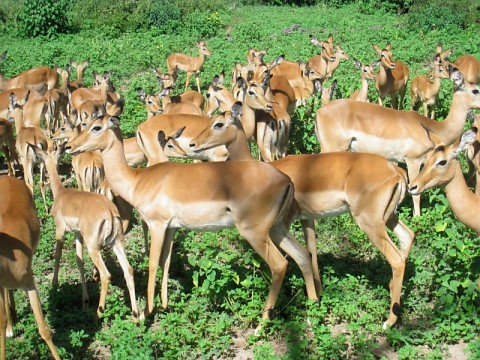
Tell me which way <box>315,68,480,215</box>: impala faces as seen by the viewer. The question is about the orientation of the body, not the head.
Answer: to the viewer's right

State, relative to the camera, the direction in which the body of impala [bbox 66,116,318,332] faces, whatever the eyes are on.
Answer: to the viewer's left

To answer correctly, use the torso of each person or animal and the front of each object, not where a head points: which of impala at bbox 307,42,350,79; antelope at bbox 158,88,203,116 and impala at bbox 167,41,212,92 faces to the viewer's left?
the antelope

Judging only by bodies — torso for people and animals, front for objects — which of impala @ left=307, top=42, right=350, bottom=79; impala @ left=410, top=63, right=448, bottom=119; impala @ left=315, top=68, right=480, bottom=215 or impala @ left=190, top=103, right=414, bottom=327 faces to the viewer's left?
impala @ left=190, top=103, right=414, bottom=327

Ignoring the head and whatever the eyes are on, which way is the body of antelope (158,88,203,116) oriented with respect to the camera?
to the viewer's left

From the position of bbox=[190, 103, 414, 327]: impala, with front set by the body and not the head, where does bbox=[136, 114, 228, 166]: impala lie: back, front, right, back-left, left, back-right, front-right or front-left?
front-right

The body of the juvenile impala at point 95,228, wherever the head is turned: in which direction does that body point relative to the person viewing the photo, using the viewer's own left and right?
facing away from the viewer and to the left of the viewer

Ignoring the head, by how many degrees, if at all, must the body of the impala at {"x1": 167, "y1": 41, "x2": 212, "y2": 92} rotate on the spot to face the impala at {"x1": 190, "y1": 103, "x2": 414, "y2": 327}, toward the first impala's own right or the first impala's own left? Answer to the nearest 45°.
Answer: approximately 90° to the first impala's own right

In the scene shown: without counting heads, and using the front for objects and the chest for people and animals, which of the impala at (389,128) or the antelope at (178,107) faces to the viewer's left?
the antelope

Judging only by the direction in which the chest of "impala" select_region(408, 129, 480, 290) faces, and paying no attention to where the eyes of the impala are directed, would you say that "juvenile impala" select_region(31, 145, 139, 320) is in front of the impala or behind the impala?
in front

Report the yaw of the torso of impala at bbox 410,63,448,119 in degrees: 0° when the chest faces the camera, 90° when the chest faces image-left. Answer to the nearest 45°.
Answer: approximately 315°

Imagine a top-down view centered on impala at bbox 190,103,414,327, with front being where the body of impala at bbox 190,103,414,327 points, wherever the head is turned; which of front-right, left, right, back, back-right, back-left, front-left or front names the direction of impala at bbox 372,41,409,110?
right

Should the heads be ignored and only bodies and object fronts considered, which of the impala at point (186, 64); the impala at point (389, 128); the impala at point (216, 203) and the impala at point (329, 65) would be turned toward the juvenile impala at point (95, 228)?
the impala at point (216, 203)

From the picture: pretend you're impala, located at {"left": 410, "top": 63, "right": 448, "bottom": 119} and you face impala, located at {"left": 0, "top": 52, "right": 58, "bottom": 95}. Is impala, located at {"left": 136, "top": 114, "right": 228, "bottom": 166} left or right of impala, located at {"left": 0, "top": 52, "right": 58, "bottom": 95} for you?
left

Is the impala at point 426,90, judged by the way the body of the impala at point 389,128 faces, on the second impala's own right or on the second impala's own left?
on the second impala's own left
